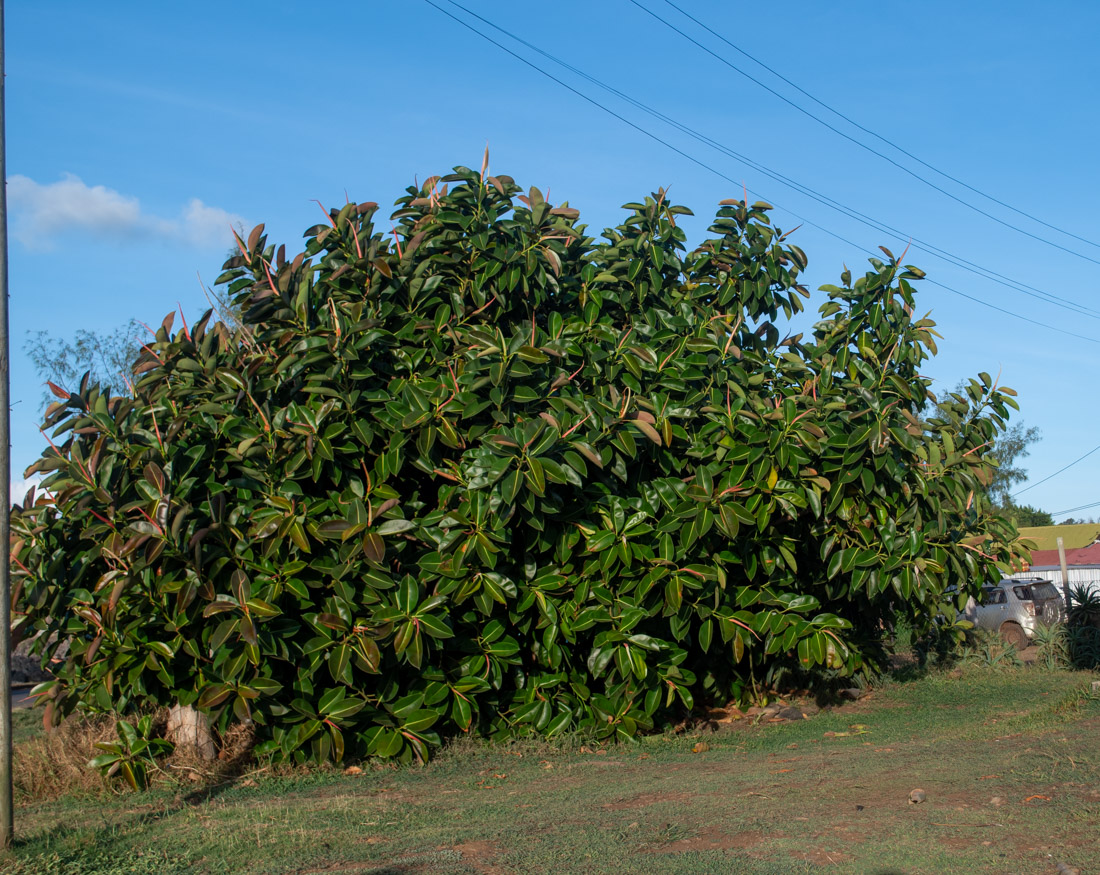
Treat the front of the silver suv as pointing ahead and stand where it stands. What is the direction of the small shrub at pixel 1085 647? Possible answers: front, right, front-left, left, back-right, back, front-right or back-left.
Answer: back-left

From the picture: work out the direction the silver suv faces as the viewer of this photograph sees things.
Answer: facing away from the viewer and to the left of the viewer

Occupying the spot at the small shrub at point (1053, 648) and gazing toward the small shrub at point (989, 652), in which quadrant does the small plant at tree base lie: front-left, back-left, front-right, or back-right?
front-left

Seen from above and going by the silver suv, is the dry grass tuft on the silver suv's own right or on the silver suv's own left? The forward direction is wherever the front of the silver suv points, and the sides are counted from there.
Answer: on the silver suv's own left

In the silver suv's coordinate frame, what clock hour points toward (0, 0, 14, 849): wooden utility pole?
The wooden utility pole is roughly at 8 o'clock from the silver suv.

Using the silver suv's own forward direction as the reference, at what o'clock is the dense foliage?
The dense foliage is roughly at 8 o'clock from the silver suv.

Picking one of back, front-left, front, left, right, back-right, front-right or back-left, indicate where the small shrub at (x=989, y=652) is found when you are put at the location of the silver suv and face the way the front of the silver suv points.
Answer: back-left
